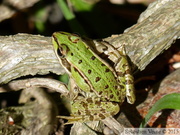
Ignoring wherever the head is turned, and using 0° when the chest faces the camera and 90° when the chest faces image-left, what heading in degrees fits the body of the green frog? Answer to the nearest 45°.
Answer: approximately 135°
